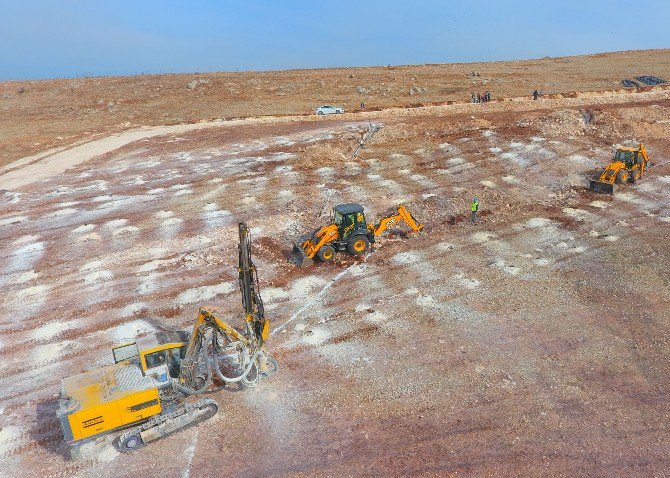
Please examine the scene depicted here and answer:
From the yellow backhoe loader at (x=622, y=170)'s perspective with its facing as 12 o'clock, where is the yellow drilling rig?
The yellow drilling rig is roughly at 11 o'clock from the yellow backhoe loader.

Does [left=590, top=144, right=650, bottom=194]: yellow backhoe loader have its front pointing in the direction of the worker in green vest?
yes

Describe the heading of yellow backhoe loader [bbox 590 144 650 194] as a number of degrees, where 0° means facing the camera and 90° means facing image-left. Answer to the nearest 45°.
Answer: approximately 45°

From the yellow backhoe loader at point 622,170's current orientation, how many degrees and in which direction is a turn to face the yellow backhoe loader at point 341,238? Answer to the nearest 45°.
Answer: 0° — it already faces it
